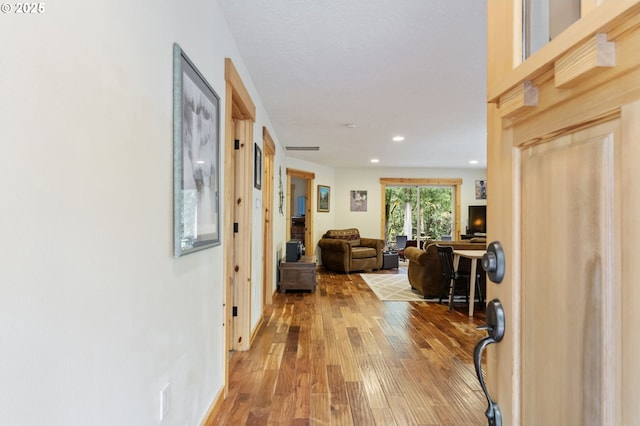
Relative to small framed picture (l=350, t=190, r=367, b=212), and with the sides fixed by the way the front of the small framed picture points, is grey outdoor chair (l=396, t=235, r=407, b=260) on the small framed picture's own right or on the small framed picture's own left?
on the small framed picture's own left

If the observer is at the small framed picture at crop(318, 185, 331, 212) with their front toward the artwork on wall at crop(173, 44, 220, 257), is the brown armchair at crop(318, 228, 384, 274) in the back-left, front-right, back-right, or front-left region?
front-left

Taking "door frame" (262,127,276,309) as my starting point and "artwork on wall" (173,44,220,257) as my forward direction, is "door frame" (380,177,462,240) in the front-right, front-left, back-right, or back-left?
back-left

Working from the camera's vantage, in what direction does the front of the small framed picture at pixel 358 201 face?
facing the viewer

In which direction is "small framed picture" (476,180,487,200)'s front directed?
toward the camera

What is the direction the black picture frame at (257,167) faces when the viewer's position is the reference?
facing to the right of the viewer

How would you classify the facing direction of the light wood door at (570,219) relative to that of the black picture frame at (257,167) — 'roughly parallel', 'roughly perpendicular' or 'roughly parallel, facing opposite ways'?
roughly parallel, facing opposite ways

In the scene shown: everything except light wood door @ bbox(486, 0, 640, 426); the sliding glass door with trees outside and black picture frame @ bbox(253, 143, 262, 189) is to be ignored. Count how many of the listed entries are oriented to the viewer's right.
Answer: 1

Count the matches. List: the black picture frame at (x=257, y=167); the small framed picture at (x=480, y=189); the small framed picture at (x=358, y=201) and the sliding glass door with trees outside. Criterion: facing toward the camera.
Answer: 3

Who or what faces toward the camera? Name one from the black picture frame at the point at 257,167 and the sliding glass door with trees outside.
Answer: the sliding glass door with trees outside

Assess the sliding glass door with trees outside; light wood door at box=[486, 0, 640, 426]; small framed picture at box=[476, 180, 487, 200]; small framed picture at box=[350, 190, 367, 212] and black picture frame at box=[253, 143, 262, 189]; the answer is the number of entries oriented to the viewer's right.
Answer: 1

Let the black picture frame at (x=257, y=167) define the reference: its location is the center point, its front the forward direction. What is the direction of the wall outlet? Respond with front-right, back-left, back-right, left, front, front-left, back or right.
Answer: right

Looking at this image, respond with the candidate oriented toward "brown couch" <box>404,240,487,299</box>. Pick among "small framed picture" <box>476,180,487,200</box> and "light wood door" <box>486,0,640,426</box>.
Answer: the small framed picture

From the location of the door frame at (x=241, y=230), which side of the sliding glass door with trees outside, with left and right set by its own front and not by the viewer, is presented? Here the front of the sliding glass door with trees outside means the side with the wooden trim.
front

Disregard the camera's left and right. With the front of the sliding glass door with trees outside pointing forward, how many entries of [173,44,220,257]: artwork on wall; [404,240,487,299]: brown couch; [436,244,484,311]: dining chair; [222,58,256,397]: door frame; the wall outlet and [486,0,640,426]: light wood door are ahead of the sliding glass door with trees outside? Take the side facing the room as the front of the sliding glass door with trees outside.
6

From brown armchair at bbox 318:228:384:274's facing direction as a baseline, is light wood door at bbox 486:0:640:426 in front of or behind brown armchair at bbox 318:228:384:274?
in front

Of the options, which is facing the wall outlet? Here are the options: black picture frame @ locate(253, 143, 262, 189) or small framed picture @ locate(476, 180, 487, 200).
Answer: the small framed picture
